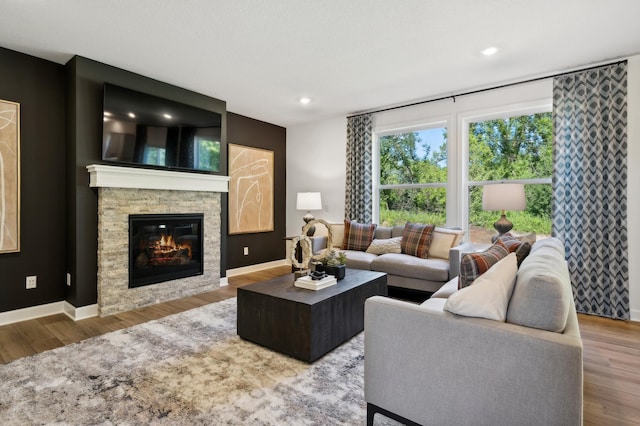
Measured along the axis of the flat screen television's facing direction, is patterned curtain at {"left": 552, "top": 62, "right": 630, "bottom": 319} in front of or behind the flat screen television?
in front

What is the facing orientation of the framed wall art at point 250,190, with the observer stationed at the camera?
facing the viewer and to the right of the viewer

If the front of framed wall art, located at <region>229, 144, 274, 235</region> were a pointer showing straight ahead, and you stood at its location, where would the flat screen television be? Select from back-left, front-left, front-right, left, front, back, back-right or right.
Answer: right

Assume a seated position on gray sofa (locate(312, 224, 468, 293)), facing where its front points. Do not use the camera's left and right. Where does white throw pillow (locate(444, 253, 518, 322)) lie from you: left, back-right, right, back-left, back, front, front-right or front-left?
front-left

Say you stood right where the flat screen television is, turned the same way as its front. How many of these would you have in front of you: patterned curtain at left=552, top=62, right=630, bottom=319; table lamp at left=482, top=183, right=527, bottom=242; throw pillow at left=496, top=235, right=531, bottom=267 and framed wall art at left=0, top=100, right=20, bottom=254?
3

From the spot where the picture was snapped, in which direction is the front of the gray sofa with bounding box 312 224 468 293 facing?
facing the viewer and to the left of the viewer

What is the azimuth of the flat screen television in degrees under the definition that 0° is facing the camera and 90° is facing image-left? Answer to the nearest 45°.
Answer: approximately 315°

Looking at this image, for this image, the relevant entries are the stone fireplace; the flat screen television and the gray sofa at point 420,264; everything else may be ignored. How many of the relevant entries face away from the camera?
0

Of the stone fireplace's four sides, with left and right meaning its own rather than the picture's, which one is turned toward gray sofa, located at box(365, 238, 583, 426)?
front

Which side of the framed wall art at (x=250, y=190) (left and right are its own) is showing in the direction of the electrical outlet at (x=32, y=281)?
right

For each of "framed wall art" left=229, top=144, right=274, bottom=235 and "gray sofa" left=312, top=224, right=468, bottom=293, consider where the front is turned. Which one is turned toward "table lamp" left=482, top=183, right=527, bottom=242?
the framed wall art

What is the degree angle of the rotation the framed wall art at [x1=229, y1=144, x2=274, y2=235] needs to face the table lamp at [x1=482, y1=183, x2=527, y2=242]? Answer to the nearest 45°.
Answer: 0° — it already faces it

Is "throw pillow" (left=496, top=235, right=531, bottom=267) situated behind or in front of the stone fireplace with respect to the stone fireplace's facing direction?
in front

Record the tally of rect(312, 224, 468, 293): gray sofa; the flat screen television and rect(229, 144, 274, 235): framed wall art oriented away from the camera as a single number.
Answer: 0

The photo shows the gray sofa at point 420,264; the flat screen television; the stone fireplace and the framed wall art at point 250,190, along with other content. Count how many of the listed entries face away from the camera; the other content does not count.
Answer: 0
